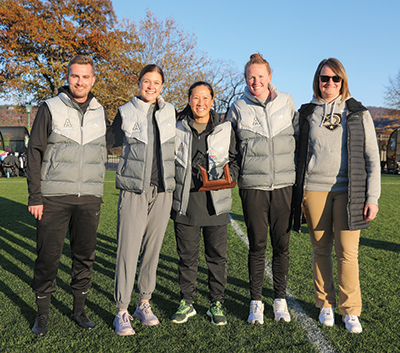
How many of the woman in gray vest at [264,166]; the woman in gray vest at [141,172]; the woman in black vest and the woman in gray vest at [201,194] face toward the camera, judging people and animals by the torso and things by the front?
4

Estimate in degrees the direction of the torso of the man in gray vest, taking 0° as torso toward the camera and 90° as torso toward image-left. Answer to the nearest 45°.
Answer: approximately 0°

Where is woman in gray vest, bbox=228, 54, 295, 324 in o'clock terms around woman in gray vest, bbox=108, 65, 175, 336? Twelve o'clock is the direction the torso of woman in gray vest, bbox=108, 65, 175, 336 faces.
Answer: woman in gray vest, bbox=228, 54, 295, 324 is roughly at 9 o'clock from woman in gray vest, bbox=108, 65, 175, 336.

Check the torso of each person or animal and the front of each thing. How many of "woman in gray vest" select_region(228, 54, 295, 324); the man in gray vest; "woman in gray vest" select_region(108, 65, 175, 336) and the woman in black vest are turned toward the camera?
4

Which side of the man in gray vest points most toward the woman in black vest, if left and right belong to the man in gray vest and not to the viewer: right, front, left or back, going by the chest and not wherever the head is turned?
left

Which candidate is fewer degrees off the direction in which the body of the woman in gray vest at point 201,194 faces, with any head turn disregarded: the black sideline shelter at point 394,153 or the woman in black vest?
the woman in black vest

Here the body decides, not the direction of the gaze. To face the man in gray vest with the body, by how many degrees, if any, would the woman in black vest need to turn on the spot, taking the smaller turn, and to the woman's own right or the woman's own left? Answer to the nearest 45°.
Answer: approximately 45° to the woman's own right

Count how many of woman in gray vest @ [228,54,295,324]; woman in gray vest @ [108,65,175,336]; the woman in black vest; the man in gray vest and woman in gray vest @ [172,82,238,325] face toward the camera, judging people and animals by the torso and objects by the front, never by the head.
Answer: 5

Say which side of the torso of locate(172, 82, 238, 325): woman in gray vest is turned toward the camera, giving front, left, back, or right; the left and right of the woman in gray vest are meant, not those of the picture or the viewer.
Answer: front

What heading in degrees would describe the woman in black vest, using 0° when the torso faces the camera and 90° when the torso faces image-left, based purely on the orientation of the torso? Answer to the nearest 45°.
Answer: approximately 0°

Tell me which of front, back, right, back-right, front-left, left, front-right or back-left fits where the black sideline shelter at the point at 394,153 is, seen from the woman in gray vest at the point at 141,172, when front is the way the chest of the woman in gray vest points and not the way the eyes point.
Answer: back-left

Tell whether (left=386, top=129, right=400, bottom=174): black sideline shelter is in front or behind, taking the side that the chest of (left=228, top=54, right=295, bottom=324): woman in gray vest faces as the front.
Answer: behind

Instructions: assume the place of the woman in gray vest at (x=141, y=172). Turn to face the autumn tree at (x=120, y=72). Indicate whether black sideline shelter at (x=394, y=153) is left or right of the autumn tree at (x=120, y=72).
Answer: right

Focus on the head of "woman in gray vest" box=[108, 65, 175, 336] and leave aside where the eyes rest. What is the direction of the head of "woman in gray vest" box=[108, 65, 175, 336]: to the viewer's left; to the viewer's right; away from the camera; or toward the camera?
toward the camera

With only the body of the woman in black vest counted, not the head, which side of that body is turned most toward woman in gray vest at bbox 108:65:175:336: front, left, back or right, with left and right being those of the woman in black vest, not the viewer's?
right

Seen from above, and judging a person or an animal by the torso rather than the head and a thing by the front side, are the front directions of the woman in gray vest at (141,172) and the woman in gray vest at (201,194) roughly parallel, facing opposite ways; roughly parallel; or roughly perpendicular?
roughly parallel

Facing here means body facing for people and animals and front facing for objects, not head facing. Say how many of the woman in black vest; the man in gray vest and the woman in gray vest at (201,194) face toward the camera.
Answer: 3

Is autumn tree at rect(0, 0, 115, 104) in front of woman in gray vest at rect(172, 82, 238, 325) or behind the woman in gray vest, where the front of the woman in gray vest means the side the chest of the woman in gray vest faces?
behind

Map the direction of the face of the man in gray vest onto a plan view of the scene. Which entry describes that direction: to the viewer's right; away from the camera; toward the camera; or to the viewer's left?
toward the camera
